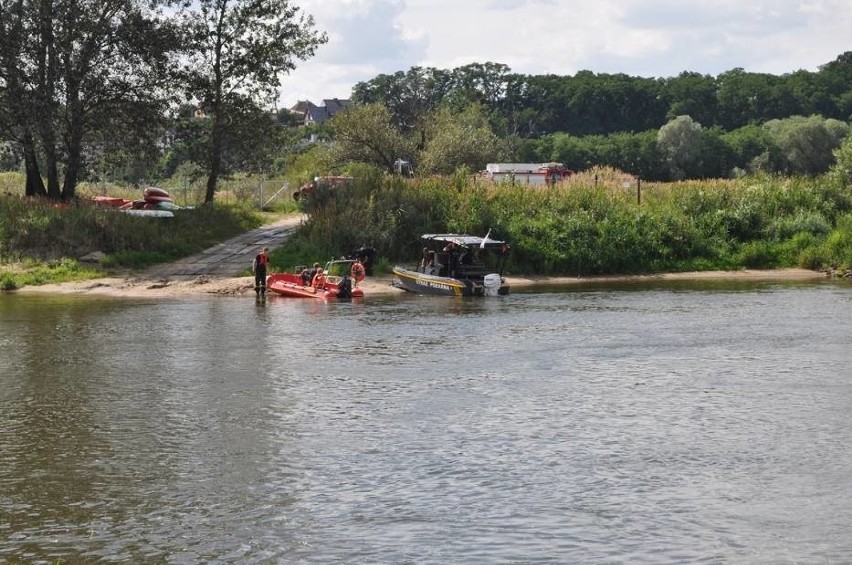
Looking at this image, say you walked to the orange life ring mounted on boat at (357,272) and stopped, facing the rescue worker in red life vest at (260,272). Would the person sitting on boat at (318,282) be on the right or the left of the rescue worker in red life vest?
left
